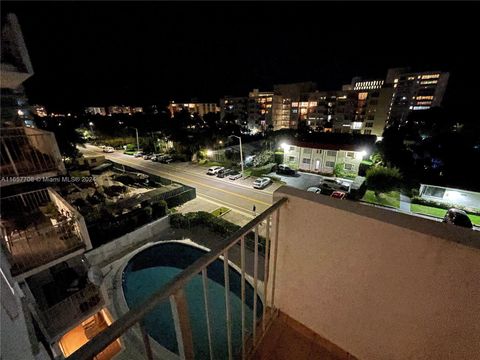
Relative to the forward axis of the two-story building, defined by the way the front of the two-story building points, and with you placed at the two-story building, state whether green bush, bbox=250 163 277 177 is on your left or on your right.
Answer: on your right

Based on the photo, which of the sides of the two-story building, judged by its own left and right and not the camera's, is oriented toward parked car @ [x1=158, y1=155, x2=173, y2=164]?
right

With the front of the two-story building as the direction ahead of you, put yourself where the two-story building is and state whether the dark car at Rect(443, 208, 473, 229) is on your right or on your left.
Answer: on your left

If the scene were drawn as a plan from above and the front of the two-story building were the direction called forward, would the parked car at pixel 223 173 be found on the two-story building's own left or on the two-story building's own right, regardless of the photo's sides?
on the two-story building's own right

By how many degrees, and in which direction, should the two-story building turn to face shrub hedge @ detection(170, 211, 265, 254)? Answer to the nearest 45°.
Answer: approximately 45° to its right

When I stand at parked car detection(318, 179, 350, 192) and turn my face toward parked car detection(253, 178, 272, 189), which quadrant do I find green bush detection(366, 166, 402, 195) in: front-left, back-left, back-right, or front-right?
back-left

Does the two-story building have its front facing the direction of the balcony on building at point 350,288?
yes

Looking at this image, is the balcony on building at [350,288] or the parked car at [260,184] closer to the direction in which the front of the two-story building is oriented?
the balcony on building

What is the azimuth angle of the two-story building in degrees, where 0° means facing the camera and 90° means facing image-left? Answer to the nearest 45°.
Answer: approximately 0°

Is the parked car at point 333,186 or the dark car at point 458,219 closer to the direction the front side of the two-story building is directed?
the parked car

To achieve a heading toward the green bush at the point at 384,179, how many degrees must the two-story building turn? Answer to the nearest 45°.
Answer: approximately 45° to its left

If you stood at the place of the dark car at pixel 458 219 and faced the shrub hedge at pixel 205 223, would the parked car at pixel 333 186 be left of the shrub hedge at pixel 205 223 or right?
right
